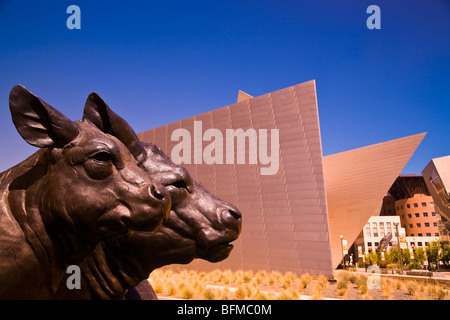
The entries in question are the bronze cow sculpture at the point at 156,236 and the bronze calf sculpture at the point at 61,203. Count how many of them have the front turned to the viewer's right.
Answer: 2

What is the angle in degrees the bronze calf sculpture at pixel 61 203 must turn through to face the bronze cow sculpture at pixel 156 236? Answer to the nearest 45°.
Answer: approximately 45° to its left

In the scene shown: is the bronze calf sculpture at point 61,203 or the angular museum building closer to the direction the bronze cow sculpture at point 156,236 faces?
the angular museum building

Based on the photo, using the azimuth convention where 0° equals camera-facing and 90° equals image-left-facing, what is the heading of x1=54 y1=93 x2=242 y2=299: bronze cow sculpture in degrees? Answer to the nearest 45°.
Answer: approximately 270°

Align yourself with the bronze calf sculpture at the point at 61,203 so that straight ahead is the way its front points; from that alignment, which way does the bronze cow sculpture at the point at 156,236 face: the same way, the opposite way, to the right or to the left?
the same way

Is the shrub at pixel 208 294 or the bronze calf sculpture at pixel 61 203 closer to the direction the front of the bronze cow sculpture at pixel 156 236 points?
the shrub

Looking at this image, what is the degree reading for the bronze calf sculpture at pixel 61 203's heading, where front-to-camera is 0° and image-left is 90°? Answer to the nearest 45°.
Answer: approximately 270°

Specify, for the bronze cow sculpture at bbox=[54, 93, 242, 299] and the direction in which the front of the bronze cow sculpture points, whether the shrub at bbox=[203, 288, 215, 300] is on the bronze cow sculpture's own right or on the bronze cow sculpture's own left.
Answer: on the bronze cow sculpture's own left

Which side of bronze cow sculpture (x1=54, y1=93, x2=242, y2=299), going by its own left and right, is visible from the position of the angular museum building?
left
